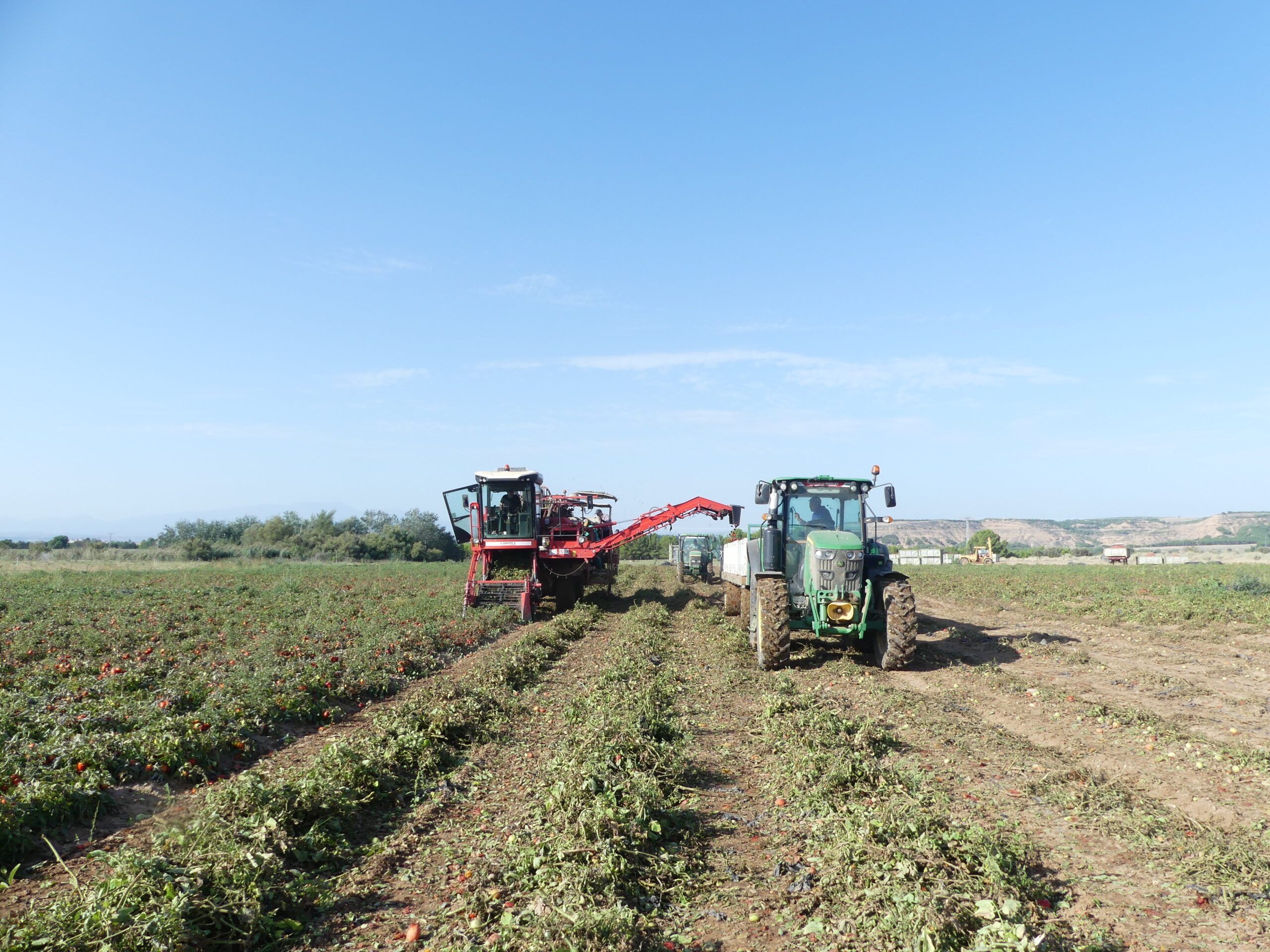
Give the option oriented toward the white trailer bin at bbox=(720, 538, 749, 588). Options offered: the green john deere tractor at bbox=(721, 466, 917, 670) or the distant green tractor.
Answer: the distant green tractor

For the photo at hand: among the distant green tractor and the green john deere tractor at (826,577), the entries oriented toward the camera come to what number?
2

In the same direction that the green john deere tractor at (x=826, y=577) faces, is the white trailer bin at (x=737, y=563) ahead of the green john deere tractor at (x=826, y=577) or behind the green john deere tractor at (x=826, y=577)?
behind

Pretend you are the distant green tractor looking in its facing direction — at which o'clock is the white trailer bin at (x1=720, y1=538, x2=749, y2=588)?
The white trailer bin is roughly at 12 o'clock from the distant green tractor.

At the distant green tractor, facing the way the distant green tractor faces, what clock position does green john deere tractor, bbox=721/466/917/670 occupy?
The green john deere tractor is roughly at 12 o'clock from the distant green tractor.

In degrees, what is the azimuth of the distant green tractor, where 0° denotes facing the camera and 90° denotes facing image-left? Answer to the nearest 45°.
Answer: approximately 0°

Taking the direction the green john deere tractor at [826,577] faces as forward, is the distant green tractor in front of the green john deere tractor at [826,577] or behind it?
behind
